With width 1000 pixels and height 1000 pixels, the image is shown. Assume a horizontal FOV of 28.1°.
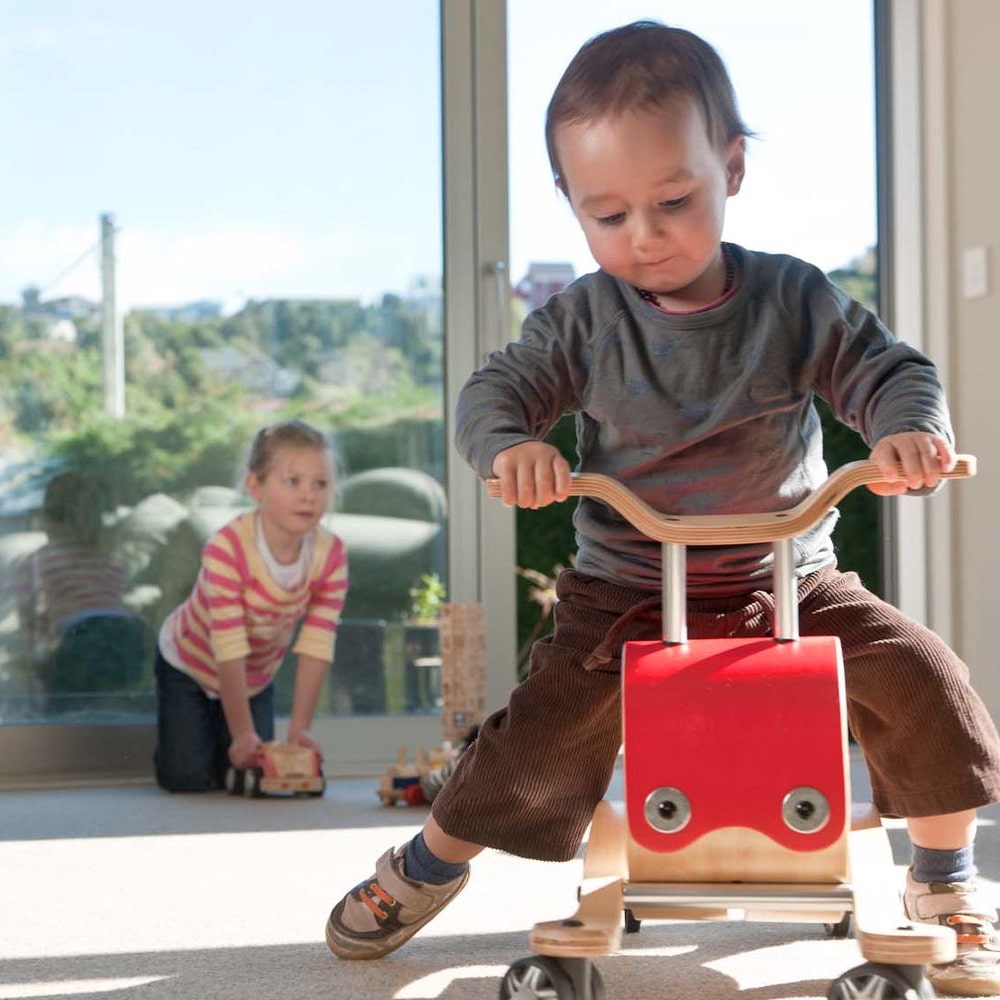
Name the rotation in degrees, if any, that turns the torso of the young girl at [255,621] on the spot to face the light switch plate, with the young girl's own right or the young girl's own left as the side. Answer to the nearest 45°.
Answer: approximately 45° to the young girl's own left

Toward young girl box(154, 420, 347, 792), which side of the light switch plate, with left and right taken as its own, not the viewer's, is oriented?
right

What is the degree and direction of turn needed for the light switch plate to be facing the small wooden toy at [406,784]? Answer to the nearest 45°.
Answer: approximately 45° to its right

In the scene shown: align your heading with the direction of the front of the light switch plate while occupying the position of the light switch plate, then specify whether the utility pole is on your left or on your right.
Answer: on your right

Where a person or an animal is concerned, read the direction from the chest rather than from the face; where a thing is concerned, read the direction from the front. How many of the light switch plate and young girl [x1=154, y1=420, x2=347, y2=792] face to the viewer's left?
0

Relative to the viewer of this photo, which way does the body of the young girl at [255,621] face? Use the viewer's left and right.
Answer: facing the viewer and to the right of the viewer

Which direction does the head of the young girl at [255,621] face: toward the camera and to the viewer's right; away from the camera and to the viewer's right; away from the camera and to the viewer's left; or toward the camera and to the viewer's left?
toward the camera and to the viewer's right

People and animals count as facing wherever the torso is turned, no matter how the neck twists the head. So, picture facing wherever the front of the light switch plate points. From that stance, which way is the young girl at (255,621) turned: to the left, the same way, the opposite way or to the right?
to the left

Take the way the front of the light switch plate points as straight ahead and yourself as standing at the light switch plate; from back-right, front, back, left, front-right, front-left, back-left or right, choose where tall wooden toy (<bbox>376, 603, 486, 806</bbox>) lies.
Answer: front-right
